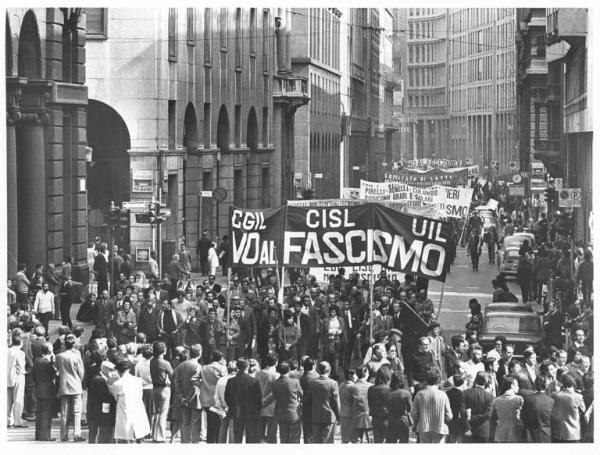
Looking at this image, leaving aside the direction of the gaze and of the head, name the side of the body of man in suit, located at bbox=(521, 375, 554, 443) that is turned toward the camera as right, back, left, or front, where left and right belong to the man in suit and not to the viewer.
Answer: back

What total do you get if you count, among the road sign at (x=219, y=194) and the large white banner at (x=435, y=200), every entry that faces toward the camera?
2

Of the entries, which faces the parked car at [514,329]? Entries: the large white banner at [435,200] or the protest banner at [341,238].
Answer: the large white banner

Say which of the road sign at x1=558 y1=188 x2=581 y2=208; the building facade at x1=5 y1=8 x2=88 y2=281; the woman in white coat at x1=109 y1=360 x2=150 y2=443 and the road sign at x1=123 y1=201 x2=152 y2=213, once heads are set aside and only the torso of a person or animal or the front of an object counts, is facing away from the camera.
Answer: the woman in white coat

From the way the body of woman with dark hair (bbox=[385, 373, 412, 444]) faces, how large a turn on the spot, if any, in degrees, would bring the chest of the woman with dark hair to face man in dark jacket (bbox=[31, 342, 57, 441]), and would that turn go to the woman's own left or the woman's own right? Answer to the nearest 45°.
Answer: approximately 90° to the woman's own left

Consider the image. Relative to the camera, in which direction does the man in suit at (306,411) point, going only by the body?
away from the camera

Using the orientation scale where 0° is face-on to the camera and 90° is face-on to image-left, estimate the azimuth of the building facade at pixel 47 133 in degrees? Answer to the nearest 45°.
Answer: approximately 315°

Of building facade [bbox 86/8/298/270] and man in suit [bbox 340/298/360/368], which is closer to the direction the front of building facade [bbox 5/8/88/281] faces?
the man in suit

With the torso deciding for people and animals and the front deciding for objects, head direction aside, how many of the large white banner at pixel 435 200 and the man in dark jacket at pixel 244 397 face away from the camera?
1

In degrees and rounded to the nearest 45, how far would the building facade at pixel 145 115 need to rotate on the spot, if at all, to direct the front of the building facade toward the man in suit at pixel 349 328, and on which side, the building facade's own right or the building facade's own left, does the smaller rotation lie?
approximately 45° to the building facade's own right

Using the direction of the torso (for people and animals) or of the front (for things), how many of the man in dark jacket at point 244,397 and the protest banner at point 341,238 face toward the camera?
1

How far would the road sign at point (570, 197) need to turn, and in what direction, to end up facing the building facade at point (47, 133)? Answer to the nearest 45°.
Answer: approximately 90° to its right
